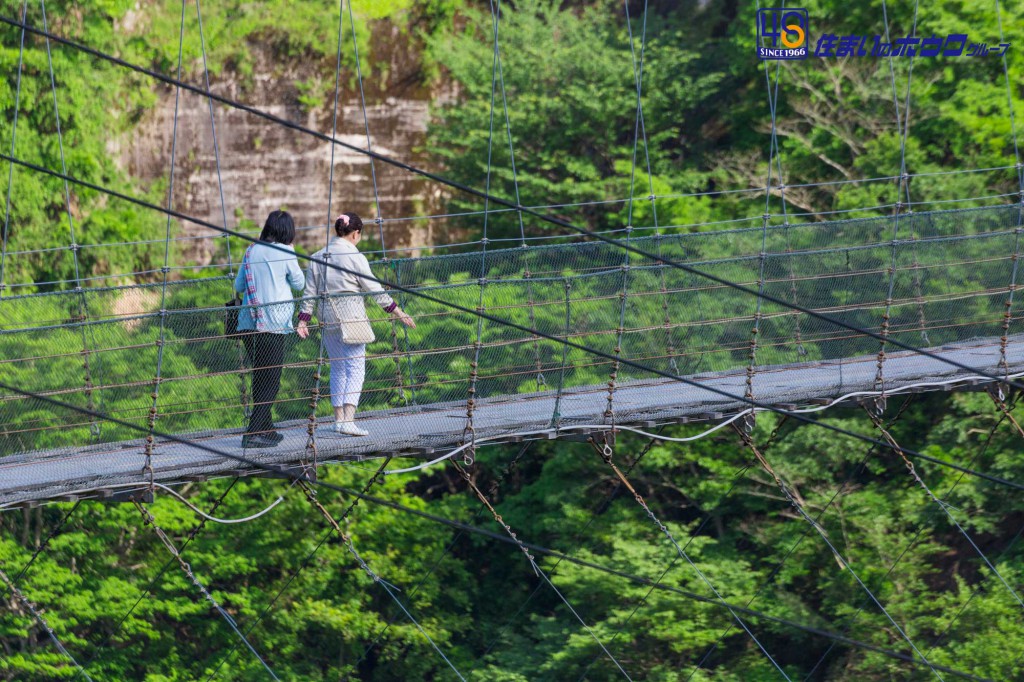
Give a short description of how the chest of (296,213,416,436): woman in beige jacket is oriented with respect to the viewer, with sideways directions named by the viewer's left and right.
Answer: facing away from the viewer and to the right of the viewer

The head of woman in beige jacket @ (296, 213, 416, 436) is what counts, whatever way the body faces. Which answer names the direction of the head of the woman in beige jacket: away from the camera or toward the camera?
away from the camera

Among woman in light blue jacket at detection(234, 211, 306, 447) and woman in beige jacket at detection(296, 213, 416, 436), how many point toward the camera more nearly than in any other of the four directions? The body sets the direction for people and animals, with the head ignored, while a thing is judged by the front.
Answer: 0

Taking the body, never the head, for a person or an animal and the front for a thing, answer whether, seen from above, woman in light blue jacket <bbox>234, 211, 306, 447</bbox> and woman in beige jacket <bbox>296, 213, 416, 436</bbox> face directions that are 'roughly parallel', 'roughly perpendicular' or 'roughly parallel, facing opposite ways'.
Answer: roughly parallel

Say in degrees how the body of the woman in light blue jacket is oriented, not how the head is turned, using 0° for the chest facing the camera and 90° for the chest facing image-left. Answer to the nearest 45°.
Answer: approximately 225°
